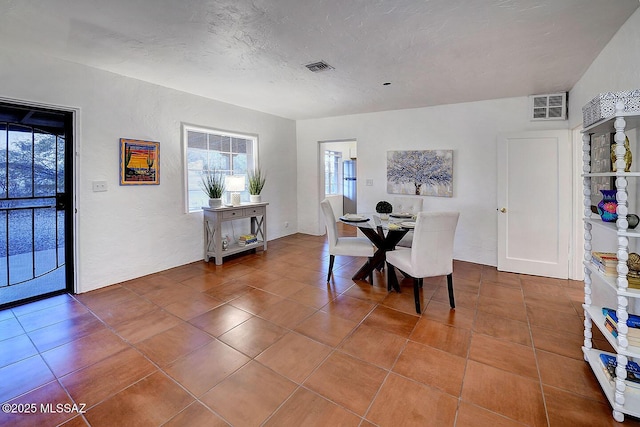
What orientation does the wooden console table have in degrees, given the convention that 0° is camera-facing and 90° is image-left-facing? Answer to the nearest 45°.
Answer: approximately 315°

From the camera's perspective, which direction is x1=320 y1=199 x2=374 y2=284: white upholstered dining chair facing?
to the viewer's right

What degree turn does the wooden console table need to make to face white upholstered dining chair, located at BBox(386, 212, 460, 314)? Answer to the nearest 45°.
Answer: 0° — it already faces it

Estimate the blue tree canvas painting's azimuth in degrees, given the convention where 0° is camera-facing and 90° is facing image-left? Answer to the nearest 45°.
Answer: approximately 0°

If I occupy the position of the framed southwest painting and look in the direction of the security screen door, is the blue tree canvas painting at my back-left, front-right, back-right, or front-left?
back-left

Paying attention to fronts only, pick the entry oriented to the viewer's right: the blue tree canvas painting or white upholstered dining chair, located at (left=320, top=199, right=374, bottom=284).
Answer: the white upholstered dining chair

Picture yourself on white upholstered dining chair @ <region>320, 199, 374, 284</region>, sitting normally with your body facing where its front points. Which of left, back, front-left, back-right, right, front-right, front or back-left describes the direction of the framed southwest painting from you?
back

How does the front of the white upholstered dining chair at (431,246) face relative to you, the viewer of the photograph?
facing away from the viewer and to the left of the viewer

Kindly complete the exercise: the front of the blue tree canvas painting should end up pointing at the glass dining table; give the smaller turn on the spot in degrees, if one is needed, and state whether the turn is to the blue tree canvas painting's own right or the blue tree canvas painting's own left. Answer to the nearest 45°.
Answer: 0° — it already faces it
